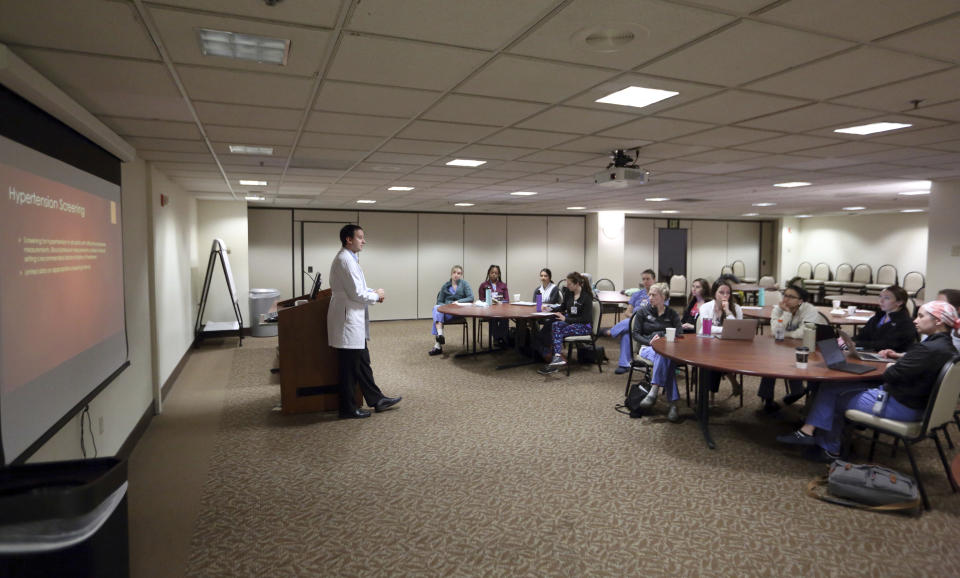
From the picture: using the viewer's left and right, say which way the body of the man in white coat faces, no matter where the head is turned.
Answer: facing to the right of the viewer

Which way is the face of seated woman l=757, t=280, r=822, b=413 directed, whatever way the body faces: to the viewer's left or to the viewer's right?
to the viewer's left

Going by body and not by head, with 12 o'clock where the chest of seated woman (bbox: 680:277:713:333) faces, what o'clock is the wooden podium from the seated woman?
The wooden podium is roughly at 12 o'clock from the seated woman.

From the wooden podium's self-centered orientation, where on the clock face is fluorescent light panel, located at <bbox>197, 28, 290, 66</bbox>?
The fluorescent light panel is roughly at 3 o'clock from the wooden podium.

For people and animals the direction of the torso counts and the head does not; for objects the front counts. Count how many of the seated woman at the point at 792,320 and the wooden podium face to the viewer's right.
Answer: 1

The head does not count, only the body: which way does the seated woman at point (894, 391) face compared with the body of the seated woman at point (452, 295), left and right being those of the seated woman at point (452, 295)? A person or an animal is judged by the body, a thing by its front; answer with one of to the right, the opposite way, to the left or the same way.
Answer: to the right

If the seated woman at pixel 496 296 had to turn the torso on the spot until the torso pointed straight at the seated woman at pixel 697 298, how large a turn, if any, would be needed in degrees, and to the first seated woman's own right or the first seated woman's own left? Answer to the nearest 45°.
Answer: approximately 45° to the first seated woman's own left

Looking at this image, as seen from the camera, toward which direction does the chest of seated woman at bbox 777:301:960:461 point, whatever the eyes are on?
to the viewer's left

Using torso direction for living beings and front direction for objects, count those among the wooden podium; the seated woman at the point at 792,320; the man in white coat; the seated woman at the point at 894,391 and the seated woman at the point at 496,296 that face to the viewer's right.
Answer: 2

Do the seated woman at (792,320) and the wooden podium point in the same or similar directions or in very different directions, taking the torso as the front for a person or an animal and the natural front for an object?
very different directions
